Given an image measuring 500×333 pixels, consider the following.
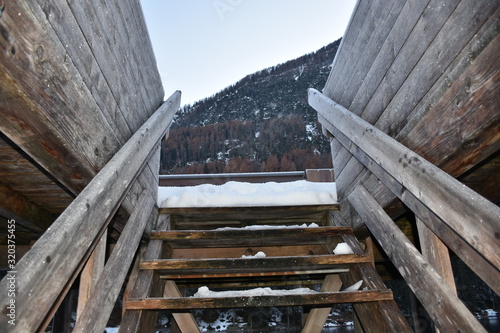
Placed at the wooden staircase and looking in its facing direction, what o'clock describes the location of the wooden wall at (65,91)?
The wooden wall is roughly at 1 o'clock from the wooden staircase.

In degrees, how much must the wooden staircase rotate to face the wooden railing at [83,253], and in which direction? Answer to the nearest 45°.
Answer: approximately 45° to its right

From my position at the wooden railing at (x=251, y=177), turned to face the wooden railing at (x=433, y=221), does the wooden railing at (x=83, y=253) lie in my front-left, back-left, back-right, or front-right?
front-right

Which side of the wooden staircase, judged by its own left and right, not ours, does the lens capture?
front
